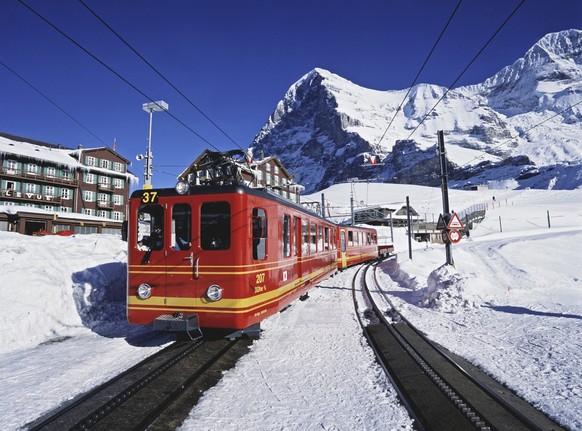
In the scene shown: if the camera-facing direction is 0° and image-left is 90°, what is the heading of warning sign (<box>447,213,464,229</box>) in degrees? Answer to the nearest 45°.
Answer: approximately 0°

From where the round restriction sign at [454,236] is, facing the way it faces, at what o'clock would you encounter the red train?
The red train is roughly at 1 o'clock from the round restriction sign.

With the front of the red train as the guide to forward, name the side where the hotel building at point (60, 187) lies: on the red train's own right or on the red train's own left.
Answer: on the red train's own right

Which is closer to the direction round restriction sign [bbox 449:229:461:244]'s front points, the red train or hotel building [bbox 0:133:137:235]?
the red train

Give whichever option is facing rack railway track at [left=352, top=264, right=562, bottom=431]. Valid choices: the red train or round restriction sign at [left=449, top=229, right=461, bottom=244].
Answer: the round restriction sign

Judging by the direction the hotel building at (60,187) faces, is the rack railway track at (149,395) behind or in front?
in front

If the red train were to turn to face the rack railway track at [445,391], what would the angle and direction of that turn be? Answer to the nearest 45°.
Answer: approximately 90° to its left

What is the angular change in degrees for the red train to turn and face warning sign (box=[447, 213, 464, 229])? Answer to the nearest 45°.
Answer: approximately 180°

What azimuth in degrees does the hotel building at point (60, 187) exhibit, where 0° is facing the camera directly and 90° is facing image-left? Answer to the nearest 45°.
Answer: approximately 315°

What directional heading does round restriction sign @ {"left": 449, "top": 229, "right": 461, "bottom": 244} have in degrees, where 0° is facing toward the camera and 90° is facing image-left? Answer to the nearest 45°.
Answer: approximately 0°

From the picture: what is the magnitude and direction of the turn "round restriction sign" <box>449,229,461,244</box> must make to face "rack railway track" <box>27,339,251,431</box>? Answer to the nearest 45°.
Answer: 0° — it already faces it

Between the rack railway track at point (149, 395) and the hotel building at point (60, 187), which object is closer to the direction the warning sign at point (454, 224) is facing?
the rack railway track
